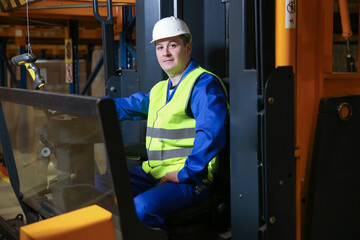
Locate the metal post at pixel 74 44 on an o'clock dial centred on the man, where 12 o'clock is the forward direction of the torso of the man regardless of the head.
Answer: The metal post is roughly at 4 o'clock from the man.

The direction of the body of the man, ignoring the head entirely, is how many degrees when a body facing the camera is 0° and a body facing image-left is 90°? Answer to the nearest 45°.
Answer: approximately 45°
